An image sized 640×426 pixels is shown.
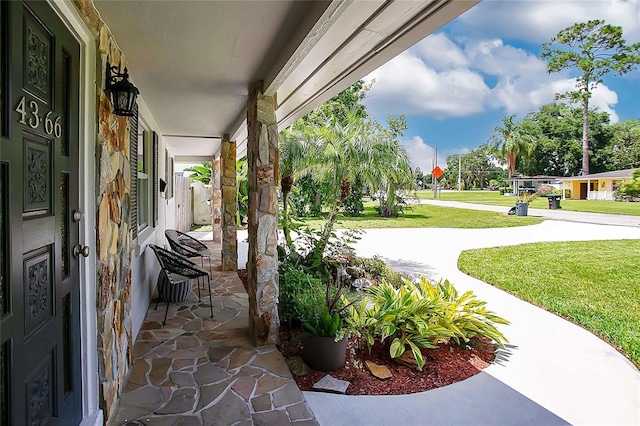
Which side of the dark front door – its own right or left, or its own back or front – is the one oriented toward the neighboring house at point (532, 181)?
left

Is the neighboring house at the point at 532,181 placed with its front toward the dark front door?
yes

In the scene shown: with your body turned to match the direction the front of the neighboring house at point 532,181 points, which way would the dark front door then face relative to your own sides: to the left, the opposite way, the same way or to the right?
to the left

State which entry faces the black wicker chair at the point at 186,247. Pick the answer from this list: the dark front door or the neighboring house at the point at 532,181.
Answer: the neighboring house

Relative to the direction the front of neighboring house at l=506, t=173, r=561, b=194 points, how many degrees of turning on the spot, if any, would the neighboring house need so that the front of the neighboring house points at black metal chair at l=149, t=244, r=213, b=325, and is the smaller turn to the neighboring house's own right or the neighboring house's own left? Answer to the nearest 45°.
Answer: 0° — it already faces it

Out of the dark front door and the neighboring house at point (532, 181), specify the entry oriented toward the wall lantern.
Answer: the neighboring house

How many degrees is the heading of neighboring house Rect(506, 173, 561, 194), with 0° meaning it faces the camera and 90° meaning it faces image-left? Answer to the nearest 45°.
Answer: approximately 0°

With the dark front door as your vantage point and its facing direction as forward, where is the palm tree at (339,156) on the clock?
The palm tree is roughly at 9 o'clock from the dark front door.

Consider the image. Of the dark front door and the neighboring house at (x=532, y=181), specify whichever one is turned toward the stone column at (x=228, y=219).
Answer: the neighboring house

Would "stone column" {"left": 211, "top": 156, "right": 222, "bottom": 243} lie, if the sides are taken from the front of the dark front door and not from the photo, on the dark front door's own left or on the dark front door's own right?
on the dark front door's own left

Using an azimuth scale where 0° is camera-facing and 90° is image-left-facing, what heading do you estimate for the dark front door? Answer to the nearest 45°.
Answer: approximately 315°
